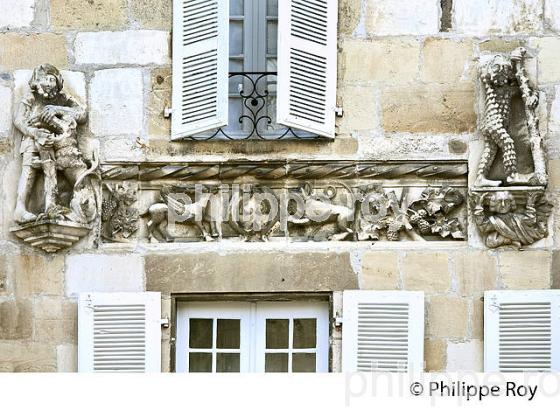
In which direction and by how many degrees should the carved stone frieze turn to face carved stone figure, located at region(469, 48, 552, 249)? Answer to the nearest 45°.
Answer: approximately 90° to its left

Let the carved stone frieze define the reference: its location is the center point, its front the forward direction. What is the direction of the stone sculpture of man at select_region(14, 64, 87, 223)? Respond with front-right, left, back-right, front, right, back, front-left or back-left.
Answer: right

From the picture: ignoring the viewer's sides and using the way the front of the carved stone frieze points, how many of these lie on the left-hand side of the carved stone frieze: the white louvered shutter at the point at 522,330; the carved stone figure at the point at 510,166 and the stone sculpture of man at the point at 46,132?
2

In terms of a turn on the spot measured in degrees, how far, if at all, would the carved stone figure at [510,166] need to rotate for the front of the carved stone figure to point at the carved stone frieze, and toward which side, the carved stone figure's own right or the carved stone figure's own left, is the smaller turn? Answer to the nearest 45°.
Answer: approximately 90° to the carved stone figure's own right

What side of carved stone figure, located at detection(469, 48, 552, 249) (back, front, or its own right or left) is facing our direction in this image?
front

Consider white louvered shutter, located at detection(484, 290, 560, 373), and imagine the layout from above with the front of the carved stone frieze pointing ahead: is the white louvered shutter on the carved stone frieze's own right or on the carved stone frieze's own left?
on the carved stone frieze's own left

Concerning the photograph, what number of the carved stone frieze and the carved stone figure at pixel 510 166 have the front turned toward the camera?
2

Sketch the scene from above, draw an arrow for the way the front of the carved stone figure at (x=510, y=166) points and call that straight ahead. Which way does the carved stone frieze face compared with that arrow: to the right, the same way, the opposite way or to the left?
the same way

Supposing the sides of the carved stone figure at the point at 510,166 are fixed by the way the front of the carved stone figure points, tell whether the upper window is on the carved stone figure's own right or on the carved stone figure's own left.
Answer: on the carved stone figure's own right

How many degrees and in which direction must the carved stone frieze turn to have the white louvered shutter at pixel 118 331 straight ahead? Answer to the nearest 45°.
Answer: approximately 90° to its right
